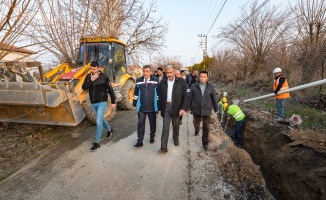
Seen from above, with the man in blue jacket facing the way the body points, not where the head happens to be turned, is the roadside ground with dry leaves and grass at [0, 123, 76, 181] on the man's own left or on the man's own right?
on the man's own right

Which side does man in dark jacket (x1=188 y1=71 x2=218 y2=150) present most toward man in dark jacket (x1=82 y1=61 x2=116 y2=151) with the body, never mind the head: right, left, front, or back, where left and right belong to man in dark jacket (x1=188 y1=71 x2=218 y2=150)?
right

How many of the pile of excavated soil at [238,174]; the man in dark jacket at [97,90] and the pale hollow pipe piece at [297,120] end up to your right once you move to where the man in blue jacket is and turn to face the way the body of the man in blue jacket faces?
1

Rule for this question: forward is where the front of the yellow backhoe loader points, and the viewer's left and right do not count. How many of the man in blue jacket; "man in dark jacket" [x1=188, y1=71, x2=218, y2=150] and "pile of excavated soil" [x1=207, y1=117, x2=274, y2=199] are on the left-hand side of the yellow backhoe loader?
3

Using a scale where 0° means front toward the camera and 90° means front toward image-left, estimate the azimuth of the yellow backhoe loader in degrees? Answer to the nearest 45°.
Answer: approximately 45°

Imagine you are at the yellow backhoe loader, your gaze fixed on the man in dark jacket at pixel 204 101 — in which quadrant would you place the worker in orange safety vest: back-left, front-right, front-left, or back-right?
front-left

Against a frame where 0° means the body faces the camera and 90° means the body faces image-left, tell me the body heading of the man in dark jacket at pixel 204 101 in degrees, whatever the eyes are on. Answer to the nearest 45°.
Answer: approximately 0°

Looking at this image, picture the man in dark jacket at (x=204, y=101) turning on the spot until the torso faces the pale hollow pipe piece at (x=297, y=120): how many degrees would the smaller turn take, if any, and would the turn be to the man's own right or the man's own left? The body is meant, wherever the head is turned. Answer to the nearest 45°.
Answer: approximately 135° to the man's own left

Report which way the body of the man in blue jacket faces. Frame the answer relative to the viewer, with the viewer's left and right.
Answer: facing the viewer

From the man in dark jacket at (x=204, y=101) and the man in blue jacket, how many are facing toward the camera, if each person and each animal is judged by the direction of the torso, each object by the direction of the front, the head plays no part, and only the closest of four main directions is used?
2

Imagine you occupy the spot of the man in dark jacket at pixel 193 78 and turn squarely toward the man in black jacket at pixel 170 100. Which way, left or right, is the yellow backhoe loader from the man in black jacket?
right

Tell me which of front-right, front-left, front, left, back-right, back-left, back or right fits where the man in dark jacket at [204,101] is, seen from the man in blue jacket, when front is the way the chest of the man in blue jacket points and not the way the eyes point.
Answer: left

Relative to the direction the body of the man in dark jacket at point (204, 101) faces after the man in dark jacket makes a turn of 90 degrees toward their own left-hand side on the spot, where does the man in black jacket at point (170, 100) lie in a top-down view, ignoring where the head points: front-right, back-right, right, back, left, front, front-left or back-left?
back-right

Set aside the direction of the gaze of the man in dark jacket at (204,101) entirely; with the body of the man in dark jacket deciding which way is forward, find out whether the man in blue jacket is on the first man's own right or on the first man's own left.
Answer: on the first man's own right

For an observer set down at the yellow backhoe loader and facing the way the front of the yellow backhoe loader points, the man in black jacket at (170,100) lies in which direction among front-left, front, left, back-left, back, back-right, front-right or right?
left
